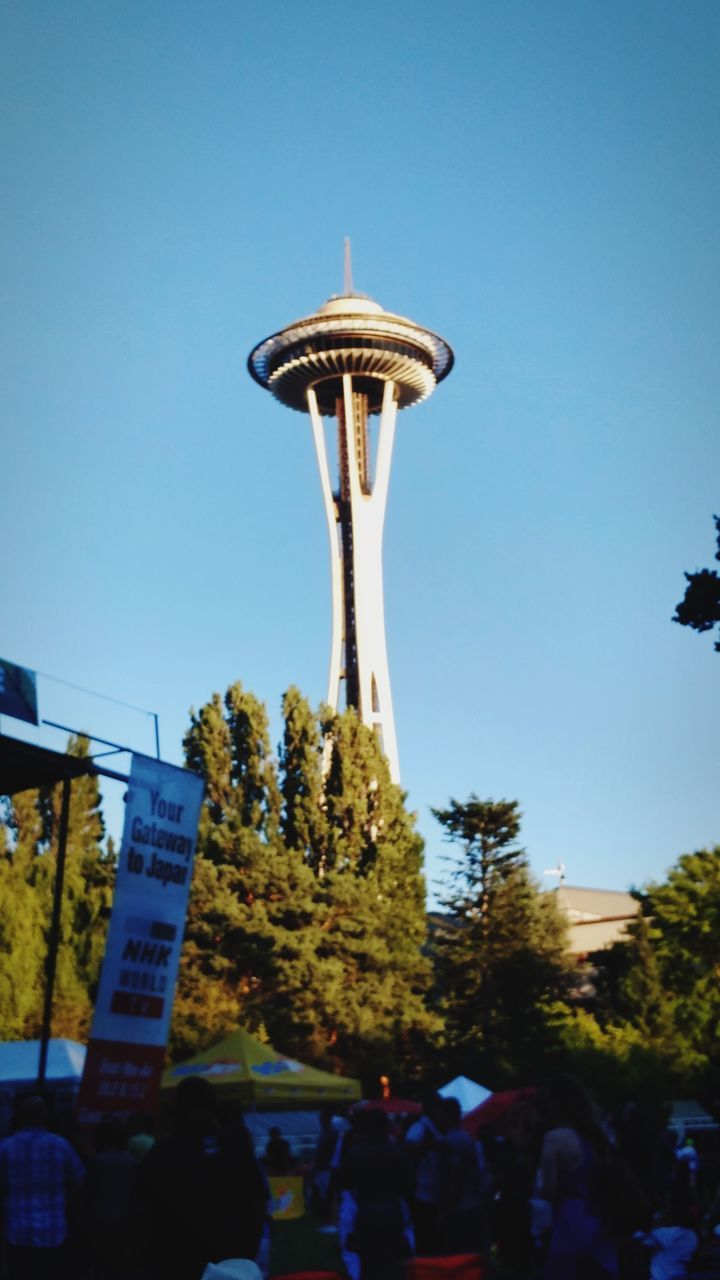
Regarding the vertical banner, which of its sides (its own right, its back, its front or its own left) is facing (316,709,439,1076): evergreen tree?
back

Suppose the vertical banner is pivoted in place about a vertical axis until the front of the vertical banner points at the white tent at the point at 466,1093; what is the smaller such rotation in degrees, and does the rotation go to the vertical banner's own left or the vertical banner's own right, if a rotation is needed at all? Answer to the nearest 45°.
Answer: approximately 180°

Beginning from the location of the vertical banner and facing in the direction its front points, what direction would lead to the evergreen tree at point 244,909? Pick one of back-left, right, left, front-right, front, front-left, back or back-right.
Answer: back

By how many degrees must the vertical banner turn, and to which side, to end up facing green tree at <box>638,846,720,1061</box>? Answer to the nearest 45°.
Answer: approximately 135° to its left

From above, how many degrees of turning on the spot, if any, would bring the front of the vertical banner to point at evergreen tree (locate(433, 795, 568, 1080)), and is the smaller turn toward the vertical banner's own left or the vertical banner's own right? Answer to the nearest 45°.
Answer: approximately 180°

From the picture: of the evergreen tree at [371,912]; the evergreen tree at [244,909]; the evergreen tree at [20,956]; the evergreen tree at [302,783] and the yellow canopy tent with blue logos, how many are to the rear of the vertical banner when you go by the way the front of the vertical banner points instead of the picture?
5

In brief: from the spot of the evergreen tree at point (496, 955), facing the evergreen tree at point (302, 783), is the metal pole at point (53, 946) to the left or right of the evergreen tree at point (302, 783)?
left

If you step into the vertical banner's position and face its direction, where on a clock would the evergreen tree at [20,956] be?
The evergreen tree is roughly at 6 o'clock from the vertical banner.

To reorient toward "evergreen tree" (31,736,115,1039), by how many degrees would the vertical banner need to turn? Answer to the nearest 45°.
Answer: approximately 180°

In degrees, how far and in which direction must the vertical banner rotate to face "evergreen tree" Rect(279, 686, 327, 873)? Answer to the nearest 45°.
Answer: approximately 180°

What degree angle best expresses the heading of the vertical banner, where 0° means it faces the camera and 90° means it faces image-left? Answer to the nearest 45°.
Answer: approximately 0°
